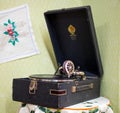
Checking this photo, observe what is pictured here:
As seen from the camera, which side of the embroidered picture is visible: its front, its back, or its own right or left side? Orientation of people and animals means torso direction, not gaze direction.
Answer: front

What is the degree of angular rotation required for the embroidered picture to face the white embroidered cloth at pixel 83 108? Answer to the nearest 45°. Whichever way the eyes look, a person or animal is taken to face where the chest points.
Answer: approximately 45° to its left

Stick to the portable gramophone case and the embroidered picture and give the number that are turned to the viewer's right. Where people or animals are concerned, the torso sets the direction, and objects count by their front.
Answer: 0

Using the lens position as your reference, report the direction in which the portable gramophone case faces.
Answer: facing the viewer and to the left of the viewer
